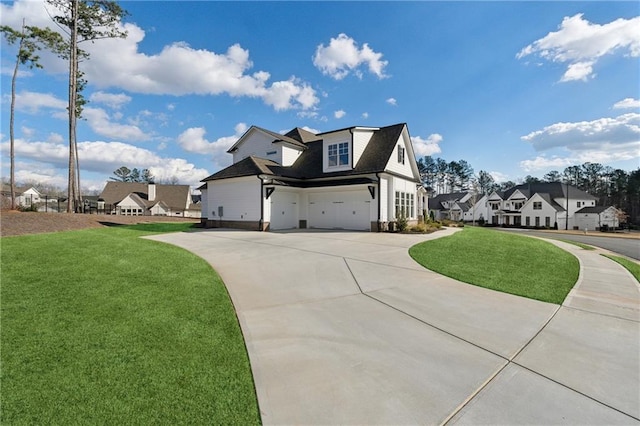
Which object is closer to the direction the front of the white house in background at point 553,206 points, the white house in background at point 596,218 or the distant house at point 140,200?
the distant house

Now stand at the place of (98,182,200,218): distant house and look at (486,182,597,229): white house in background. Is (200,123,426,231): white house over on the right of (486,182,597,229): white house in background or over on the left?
right

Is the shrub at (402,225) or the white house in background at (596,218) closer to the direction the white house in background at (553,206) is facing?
the shrub

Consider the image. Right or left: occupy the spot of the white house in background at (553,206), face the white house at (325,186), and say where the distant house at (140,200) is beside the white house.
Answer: right

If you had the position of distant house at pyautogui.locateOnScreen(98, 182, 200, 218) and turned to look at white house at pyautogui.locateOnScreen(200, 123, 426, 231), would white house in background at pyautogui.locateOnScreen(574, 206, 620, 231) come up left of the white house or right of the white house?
left

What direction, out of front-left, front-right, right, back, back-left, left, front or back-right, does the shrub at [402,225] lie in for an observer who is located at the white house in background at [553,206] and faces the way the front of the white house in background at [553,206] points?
front-left

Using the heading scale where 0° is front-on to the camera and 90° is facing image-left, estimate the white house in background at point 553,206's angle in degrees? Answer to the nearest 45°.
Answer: approximately 45°

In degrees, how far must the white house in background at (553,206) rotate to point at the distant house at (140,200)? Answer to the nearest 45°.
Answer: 0° — it already faces it
